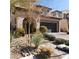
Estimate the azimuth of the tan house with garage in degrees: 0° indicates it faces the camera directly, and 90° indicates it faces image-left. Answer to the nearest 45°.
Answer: approximately 315°
